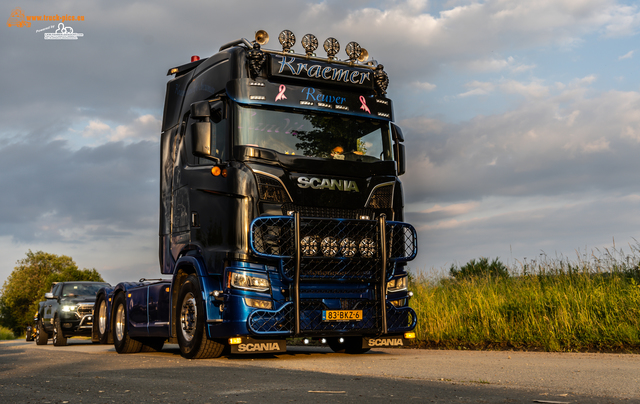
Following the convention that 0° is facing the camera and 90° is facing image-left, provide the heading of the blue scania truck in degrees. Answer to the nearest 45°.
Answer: approximately 315°

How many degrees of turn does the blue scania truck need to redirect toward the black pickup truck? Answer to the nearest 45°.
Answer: approximately 180°
